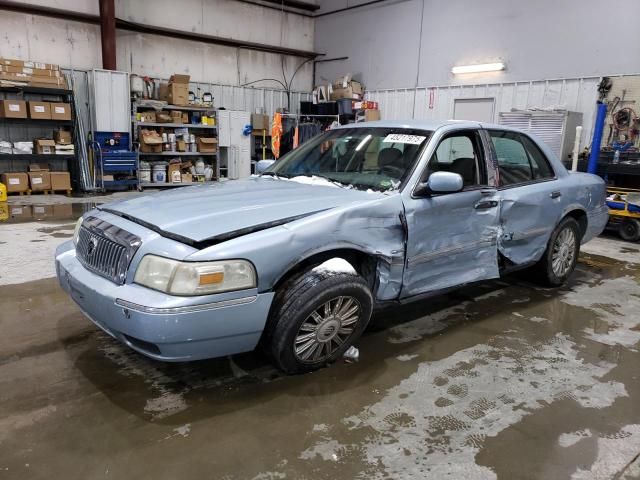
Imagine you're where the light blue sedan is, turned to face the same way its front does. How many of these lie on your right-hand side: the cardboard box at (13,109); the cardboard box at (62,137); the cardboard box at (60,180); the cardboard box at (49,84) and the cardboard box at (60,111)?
5

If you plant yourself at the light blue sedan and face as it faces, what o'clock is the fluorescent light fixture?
The fluorescent light fixture is roughly at 5 o'clock from the light blue sedan.

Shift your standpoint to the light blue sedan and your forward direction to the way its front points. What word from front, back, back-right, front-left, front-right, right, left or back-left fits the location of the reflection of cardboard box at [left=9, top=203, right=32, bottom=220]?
right

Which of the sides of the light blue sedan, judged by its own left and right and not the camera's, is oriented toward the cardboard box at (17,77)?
right

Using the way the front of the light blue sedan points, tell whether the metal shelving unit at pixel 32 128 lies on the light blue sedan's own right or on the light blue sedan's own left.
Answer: on the light blue sedan's own right

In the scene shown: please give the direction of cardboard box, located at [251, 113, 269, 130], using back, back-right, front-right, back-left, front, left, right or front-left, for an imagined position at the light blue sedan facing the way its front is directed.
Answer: back-right

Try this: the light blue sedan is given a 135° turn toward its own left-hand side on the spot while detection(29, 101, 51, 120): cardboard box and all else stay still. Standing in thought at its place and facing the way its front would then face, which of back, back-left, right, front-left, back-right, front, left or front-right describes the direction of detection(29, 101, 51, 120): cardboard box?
back-left

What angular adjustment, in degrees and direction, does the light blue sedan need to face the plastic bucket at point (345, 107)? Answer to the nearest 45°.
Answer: approximately 135° to its right

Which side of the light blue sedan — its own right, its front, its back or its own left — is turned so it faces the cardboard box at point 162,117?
right

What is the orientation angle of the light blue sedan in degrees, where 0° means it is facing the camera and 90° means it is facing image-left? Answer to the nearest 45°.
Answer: approximately 45°

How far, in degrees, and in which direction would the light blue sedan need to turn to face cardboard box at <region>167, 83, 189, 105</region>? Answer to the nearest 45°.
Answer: approximately 135° to its right

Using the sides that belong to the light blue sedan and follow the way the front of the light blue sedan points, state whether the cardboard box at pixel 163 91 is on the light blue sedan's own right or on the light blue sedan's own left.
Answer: on the light blue sedan's own right

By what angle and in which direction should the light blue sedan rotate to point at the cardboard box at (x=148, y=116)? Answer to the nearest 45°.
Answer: approximately 90° to its right

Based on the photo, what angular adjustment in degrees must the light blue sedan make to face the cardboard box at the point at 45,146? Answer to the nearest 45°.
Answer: approximately 90° to its right
